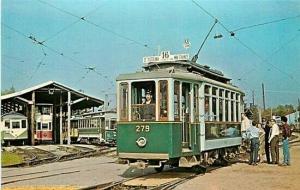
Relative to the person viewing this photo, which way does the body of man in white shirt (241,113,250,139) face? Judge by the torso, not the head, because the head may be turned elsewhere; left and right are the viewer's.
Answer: facing to the left of the viewer

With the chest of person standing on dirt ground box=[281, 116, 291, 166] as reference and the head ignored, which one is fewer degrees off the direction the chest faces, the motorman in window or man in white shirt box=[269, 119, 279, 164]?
the man in white shirt

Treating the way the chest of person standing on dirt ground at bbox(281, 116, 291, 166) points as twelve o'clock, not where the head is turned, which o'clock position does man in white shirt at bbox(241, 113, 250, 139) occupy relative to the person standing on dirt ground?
The man in white shirt is roughly at 12 o'clock from the person standing on dirt ground.

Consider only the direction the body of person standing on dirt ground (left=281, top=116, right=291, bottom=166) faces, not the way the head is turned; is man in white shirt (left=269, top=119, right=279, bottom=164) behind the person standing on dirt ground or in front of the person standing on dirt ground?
in front

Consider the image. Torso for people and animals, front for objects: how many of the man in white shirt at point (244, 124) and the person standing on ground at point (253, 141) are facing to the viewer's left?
1

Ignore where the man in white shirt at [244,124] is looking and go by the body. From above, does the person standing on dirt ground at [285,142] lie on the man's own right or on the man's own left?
on the man's own left

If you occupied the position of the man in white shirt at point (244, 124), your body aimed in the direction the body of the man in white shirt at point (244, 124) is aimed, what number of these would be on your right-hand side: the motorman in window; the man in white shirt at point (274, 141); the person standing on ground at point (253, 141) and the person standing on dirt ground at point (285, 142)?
0

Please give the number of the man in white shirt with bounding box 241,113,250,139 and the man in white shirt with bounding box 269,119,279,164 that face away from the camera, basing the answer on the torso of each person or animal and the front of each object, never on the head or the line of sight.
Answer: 0

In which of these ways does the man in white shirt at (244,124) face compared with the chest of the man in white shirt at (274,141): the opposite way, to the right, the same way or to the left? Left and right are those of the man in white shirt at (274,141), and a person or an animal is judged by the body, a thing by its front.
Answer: the same way

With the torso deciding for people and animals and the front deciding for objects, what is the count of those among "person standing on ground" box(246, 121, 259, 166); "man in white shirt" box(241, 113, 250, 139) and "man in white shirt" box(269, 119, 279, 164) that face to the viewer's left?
2

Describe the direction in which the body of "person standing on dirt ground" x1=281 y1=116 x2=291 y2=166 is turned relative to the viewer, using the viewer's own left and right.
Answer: facing away from the viewer and to the left of the viewer

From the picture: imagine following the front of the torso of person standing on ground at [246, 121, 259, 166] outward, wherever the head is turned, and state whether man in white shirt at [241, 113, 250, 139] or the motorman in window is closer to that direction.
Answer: the man in white shirt

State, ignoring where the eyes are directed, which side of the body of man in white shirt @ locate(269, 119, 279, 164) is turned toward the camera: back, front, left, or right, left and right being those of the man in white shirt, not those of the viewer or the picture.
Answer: left
